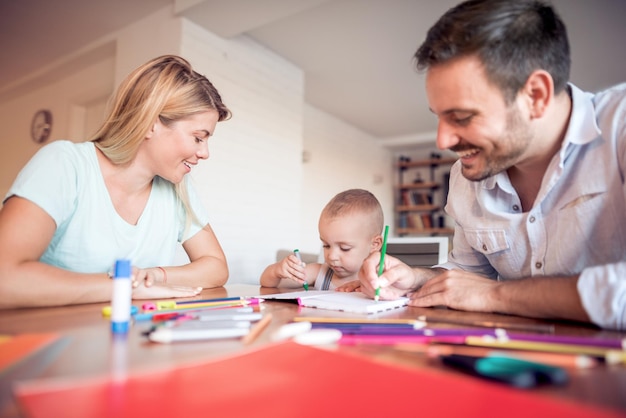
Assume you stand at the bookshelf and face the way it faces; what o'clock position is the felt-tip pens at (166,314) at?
The felt-tip pens is roughly at 12 o'clock from the bookshelf.

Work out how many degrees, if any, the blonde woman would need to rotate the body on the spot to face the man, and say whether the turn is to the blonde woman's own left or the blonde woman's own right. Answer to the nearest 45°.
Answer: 0° — they already face them

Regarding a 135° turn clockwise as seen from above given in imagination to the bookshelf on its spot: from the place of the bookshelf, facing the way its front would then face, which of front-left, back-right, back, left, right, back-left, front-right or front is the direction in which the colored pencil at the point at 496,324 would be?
back-left

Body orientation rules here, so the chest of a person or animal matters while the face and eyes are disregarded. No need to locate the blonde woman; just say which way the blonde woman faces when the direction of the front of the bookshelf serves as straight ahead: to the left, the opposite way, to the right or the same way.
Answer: to the left

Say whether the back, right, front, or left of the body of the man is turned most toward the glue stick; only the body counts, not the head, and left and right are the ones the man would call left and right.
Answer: front

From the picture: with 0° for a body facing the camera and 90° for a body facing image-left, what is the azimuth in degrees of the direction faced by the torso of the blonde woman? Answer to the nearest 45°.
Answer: approximately 315°

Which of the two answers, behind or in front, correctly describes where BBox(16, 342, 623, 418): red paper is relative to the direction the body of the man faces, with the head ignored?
in front

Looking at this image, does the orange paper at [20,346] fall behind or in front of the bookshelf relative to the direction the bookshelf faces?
in front

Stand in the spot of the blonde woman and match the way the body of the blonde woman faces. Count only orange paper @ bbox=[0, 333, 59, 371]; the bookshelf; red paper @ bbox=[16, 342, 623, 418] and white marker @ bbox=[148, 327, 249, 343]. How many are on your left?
1

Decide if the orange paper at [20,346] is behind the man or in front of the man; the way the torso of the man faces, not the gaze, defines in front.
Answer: in front

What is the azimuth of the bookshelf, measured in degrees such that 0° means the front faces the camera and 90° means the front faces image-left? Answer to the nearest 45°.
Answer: approximately 0°

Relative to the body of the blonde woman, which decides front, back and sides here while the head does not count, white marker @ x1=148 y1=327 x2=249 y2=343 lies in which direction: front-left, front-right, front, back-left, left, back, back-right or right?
front-right

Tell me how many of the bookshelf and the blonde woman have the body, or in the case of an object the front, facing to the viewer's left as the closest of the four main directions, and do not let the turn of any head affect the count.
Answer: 0

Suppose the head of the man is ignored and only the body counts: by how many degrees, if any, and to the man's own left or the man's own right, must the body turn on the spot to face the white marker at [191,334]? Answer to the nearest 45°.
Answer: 0° — they already face it

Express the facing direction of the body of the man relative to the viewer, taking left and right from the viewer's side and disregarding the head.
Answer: facing the viewer and to the left of the viewer

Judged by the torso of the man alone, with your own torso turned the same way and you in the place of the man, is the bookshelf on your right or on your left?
on your right
